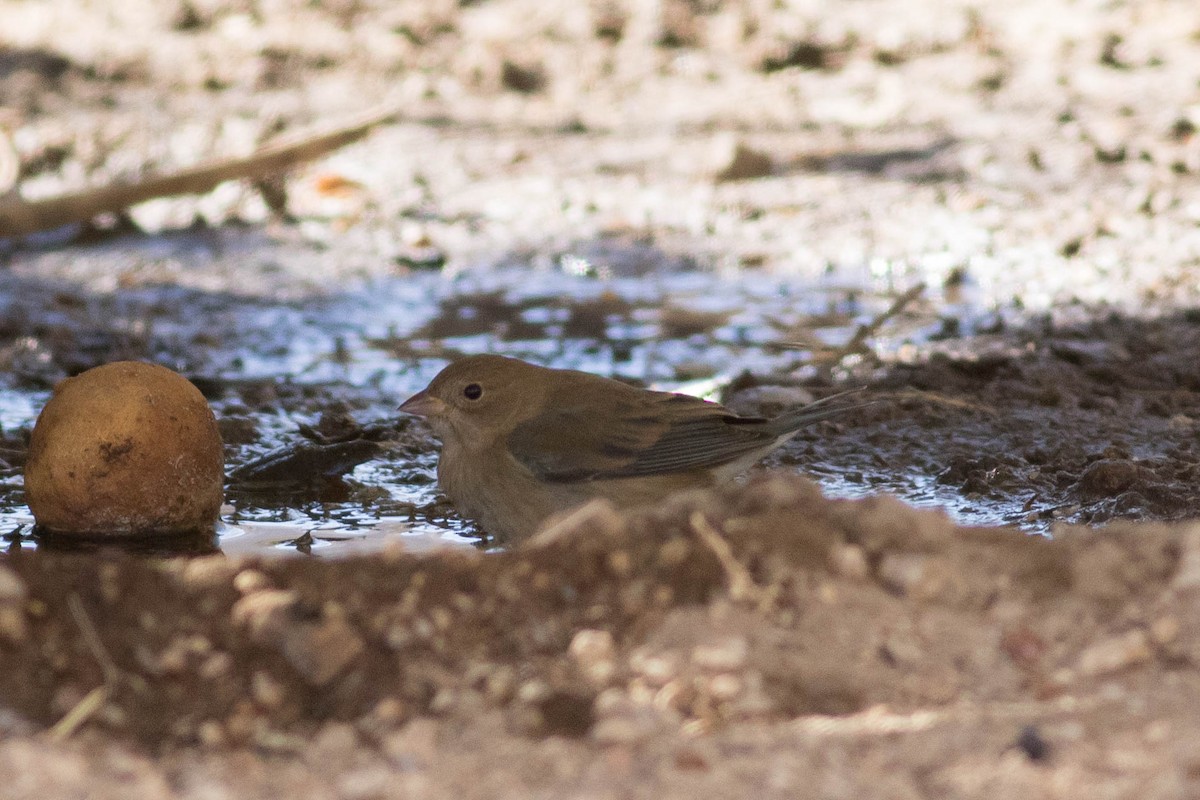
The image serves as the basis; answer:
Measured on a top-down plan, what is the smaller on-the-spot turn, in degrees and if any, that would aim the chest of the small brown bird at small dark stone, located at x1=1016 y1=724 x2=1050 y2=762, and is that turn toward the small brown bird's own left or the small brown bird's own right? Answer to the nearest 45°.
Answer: approximately 90° to the small brown bird's own left

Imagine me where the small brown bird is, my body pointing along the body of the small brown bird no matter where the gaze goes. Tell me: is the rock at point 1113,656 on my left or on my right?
on my left

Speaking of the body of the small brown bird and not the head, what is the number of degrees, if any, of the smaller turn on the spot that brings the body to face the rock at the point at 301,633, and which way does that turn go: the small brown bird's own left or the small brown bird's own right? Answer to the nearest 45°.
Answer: approximately 90° to the small brown bird's own left

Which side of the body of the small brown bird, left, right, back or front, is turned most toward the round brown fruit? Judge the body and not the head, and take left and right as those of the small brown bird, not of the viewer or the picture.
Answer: front

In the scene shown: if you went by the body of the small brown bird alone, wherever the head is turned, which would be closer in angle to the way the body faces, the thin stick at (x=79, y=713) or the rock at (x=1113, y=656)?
the thin stick

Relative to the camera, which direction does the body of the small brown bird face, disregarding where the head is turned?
to the viewer's left

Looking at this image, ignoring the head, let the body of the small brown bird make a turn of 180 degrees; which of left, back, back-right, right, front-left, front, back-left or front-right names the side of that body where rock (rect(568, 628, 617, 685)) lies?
right

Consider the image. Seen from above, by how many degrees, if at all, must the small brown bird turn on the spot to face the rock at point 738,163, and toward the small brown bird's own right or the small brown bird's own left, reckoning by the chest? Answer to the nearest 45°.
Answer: approximately 90° to the small brown bird's own right

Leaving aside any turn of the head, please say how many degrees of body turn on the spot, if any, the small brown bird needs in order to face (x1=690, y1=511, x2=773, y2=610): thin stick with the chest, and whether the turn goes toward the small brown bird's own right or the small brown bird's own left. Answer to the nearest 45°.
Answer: approximately 90° to the small brown bird's own left

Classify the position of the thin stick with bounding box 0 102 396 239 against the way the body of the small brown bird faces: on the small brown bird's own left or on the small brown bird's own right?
on the small brown bird's own right
